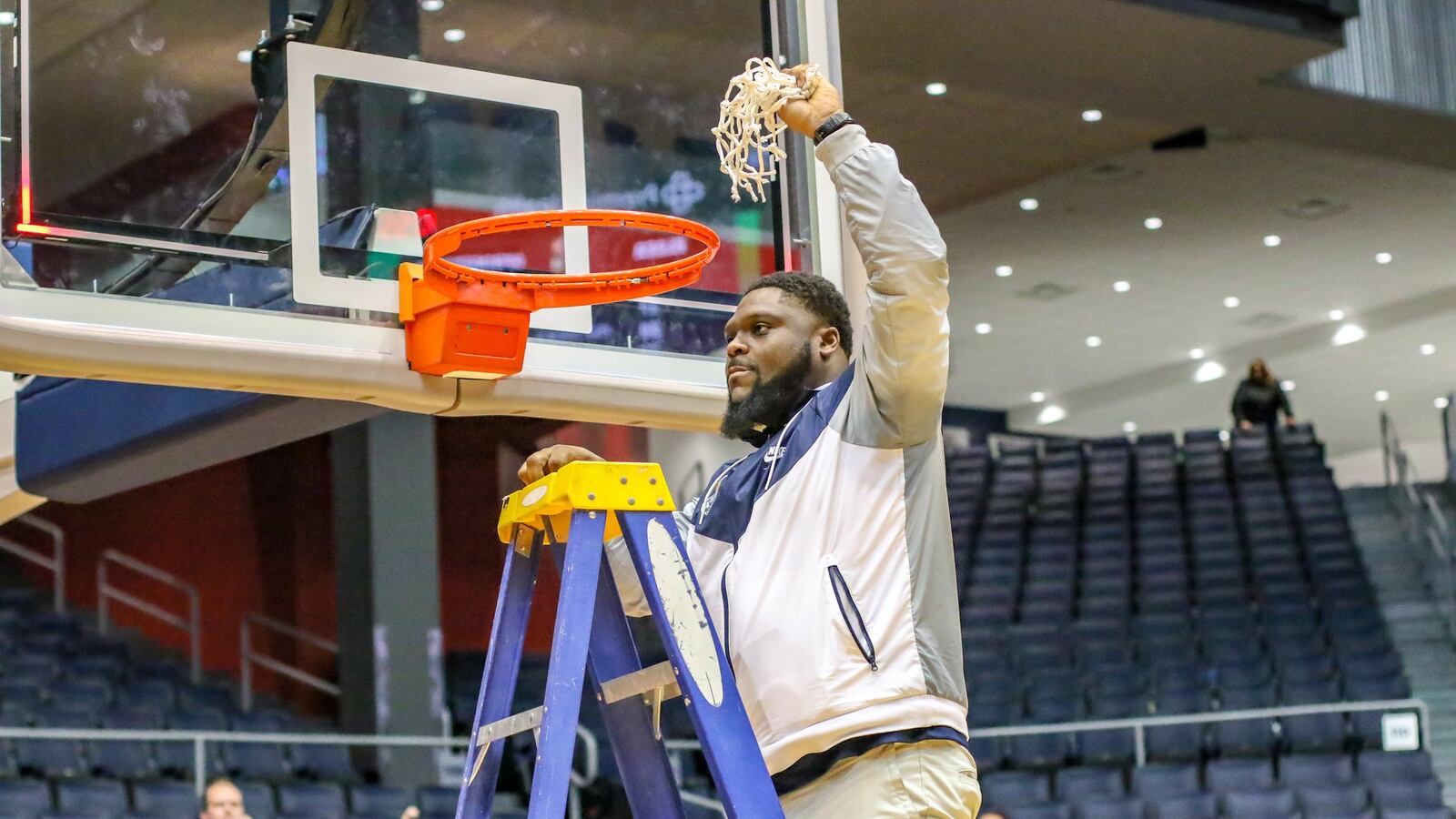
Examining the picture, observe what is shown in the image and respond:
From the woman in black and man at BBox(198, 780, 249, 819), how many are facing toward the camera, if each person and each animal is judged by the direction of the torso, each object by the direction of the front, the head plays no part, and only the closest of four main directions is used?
2

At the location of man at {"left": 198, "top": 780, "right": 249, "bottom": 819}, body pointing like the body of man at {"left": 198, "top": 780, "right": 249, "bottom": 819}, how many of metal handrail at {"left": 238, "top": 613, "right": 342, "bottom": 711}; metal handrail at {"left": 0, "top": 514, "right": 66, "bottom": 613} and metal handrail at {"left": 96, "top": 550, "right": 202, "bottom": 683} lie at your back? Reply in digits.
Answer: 3

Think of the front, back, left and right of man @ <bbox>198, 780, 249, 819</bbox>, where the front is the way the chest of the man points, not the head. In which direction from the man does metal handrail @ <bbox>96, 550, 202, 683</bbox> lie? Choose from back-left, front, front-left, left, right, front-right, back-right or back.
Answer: back

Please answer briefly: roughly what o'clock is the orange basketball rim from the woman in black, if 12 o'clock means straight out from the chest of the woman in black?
The orange basketball rim is roughly at 12 o'clock from the woman in black.

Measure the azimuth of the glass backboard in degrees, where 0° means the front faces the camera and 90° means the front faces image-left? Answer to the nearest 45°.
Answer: approximately 315°

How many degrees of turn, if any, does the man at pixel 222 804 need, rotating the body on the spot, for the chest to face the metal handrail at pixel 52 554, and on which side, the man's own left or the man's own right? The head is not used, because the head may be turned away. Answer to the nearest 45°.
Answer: approximately 180°

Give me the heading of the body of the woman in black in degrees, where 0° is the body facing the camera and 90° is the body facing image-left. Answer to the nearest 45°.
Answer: approximately 0°

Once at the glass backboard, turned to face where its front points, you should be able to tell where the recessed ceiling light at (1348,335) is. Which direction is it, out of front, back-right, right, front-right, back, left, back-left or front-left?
left
